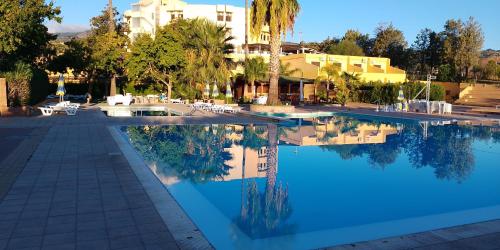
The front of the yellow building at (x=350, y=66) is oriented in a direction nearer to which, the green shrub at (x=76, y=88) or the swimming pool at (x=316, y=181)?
the swimming pool

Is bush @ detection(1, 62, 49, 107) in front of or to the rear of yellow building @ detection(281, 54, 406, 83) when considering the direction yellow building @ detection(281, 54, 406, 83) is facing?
in front

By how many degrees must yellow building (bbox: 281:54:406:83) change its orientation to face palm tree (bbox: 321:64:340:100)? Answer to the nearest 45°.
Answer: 0° — it already faces it

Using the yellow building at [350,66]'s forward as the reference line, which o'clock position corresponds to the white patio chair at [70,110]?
The white patio chair is roughly at 1 o'clock from the yellow building.

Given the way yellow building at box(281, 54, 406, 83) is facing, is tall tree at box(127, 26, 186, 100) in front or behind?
in front

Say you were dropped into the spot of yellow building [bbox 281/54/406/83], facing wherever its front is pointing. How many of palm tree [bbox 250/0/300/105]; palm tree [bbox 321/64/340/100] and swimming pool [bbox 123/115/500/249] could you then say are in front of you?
3

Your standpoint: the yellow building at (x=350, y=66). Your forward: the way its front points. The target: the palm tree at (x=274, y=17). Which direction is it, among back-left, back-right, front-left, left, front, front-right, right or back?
front

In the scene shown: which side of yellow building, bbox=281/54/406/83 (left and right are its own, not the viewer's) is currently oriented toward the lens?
front

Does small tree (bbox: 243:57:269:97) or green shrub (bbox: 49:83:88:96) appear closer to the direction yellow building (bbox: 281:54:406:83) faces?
the small tree

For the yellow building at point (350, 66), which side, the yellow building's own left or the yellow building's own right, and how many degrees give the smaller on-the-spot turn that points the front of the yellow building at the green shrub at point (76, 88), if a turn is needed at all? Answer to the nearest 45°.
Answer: approximately 45° to the yellow building's own right

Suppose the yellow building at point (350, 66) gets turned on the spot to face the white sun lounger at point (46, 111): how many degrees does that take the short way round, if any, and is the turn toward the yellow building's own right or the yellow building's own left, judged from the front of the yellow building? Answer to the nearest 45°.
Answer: approximately 45° to the yellow building's own right

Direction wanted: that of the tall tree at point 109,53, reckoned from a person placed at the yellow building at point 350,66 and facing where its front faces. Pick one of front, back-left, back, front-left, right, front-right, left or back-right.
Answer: front-right

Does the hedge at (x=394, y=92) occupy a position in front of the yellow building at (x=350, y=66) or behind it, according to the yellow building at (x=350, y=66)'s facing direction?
in front

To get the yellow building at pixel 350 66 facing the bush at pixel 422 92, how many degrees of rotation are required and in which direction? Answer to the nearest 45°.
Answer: approximately 45° to its left
